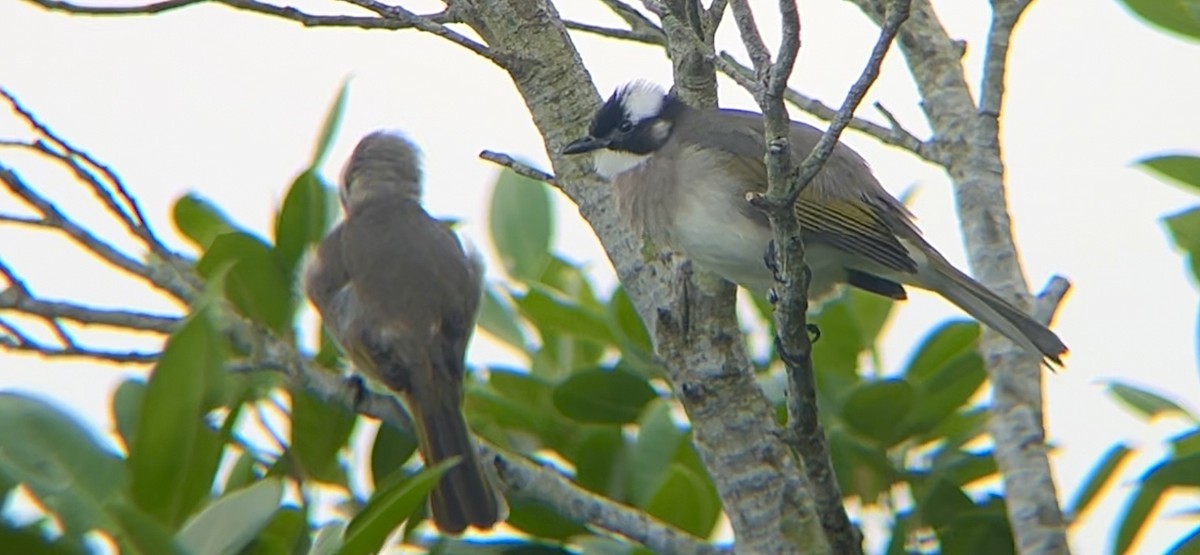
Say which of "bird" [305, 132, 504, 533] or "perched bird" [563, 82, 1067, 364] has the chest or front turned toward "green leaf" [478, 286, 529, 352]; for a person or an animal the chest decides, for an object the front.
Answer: the perched bird

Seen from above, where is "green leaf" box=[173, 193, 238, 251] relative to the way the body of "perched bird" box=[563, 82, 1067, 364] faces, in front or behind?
in front

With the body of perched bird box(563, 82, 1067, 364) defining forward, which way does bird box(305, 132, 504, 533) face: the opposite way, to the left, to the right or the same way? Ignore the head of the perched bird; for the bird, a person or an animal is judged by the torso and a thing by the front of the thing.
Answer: to the right

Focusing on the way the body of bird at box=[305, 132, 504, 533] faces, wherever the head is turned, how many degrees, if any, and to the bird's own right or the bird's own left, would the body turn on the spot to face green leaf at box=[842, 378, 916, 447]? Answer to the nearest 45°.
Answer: approximately 135° to the bird's own right

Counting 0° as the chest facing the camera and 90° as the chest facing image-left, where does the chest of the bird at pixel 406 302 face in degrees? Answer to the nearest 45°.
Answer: approximately 180°

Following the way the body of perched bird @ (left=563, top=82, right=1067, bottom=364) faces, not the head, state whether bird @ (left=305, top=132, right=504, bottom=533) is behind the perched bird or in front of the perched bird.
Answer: in front

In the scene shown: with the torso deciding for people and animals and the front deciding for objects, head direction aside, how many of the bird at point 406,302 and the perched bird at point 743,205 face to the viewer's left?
1

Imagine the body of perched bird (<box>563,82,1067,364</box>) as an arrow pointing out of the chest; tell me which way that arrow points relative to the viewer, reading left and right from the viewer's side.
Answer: facing to the left of the viewer
